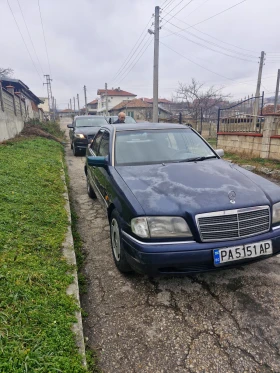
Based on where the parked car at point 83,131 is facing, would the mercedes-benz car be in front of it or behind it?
in front

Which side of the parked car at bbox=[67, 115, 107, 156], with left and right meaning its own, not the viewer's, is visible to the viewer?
front

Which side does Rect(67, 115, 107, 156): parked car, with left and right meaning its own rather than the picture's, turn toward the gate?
left

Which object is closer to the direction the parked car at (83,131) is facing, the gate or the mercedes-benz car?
the mercedes-benz car

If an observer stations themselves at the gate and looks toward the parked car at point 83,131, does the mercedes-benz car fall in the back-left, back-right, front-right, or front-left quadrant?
front-left
